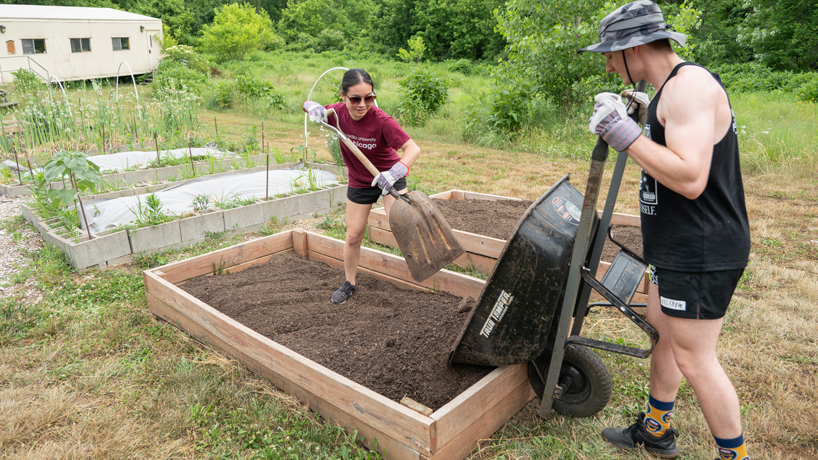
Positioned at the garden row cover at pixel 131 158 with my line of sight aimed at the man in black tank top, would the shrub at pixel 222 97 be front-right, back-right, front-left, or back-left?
back-left

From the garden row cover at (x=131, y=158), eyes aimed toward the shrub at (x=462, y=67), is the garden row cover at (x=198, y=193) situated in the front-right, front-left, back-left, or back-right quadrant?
back-right

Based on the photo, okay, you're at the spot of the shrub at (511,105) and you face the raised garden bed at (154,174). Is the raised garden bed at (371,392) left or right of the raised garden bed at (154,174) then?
left

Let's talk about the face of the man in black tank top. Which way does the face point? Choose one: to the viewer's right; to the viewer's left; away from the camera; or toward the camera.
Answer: to the viewer's left

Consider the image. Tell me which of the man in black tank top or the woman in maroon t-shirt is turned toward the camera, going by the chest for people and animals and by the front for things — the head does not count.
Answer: the woman in maroon t-shirt

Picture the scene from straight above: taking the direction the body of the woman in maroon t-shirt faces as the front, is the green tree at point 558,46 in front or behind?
behind

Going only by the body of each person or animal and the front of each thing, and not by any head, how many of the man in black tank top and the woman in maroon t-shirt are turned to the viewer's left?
1

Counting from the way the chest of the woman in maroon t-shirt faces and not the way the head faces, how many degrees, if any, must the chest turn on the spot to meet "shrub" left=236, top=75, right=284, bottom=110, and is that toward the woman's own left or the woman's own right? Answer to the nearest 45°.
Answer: approximately 180°

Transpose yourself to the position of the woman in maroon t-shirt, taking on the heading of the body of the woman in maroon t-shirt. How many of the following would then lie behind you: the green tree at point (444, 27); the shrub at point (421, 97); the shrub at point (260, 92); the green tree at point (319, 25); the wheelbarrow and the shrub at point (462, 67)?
5

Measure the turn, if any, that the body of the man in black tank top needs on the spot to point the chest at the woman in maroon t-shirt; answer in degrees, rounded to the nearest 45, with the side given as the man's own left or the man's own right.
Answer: approximately 45° to the man's own right

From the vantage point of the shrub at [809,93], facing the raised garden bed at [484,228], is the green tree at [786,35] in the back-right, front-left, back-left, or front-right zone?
back-right

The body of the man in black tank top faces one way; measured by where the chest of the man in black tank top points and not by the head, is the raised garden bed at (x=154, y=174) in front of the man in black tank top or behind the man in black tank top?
in front

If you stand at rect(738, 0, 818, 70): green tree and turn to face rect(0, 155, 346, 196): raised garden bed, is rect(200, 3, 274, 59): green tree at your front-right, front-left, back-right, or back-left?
front-right

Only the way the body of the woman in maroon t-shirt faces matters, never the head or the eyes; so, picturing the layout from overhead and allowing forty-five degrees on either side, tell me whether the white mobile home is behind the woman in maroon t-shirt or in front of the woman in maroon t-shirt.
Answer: behind

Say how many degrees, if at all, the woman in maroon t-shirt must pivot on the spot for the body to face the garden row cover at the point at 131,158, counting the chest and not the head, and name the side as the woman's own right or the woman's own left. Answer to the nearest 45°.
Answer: approximately 135° to the woman's own right

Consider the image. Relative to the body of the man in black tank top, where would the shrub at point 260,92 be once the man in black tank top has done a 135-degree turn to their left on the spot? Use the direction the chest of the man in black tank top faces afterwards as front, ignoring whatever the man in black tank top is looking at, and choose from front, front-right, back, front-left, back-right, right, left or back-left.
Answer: back

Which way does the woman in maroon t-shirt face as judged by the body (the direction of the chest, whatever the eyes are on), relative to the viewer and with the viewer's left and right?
facing the viewer

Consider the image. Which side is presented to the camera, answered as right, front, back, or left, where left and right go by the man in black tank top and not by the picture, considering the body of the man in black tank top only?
left

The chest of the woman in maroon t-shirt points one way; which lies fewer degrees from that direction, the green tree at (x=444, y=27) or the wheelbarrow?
the wheelbarrow

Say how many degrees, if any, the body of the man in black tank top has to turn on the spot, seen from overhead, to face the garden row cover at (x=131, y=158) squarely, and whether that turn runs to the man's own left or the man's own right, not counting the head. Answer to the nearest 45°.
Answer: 0° — they already face it
